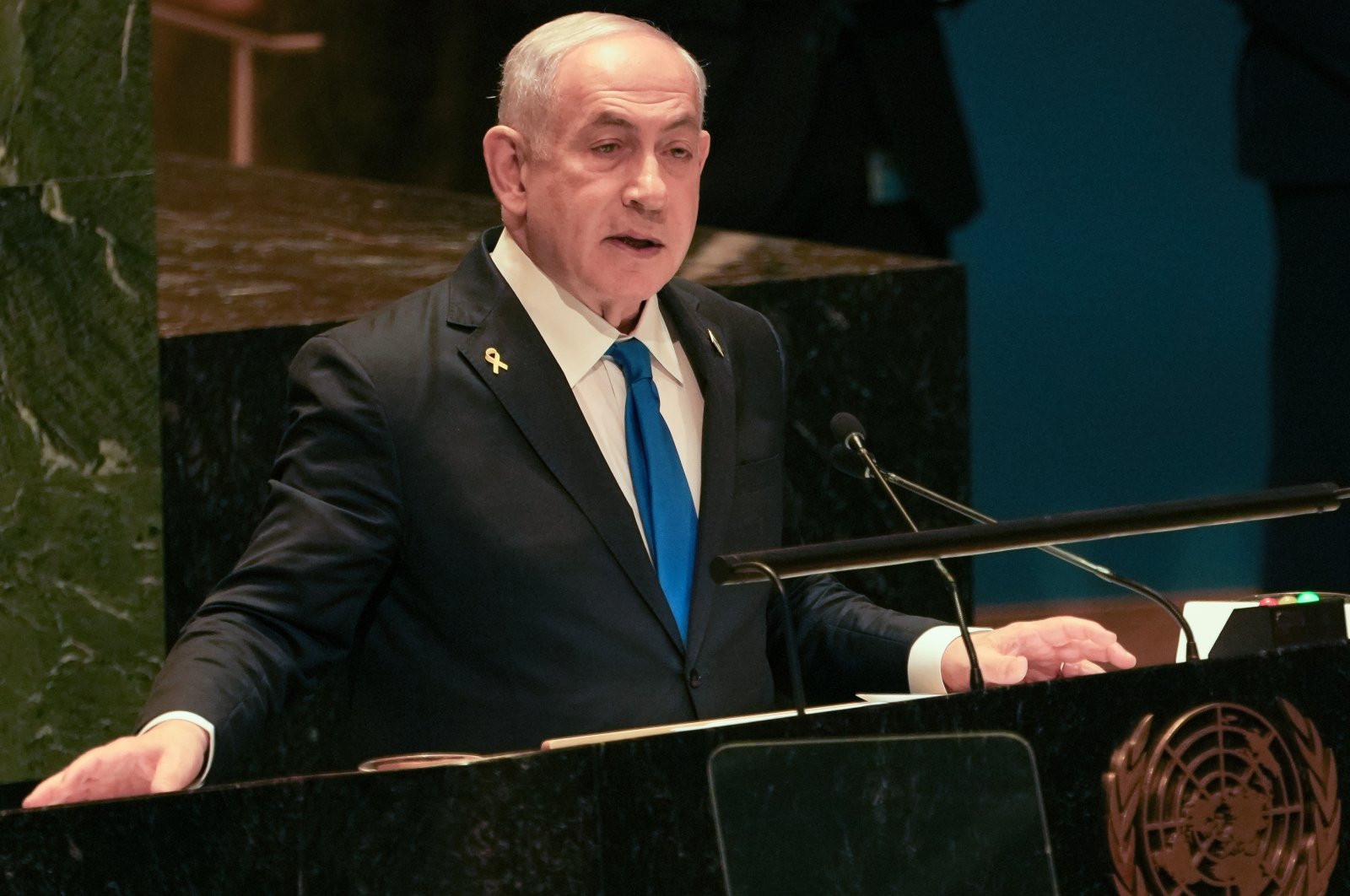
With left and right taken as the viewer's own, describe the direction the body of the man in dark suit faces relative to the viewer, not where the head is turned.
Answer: facing the viewer and to the right of the viewer

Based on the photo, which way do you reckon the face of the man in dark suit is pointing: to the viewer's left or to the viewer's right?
to the viewer's right

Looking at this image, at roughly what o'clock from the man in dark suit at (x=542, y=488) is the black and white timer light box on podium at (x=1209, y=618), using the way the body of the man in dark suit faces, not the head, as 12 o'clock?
The black and white timer light box on podium is roughly at 11 o'clock from the man in dark suit.
